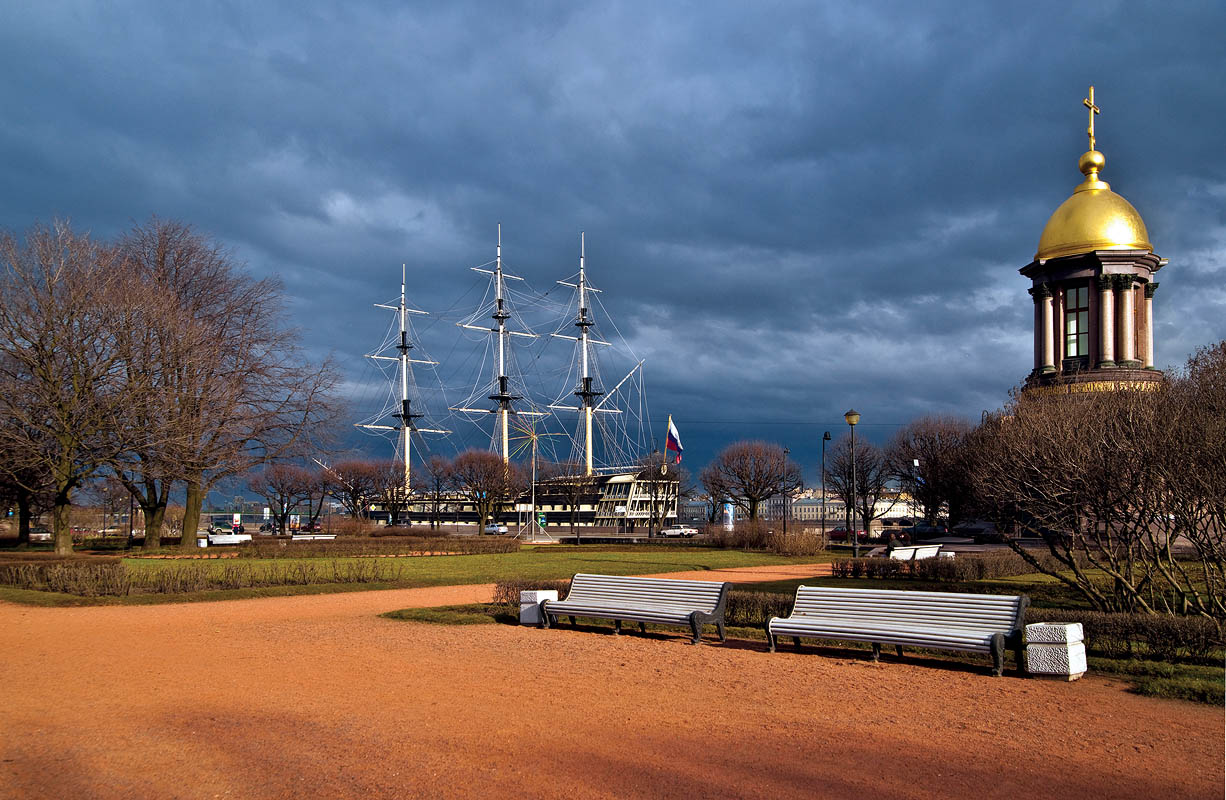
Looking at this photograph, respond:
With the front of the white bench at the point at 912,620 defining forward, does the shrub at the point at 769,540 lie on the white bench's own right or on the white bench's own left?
on the white bench's own right

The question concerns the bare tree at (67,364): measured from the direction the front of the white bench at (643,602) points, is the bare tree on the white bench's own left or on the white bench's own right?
on the white bench's own right

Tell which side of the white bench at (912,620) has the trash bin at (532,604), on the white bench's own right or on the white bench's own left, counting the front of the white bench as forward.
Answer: on the white bench's own right

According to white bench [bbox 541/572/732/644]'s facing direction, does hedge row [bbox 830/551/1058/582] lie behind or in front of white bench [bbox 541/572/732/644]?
behind

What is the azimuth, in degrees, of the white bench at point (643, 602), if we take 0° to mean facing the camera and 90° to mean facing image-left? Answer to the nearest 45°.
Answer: approximately 45°

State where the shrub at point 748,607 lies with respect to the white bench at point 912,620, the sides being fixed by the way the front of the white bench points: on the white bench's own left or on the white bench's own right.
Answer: on the white bench's own right

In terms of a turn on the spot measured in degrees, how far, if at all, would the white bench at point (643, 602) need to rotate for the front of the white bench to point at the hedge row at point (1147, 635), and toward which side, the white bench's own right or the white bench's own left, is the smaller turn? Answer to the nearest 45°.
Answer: approximately 90° to the white bench's own left

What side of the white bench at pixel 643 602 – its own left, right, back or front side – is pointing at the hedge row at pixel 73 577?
right

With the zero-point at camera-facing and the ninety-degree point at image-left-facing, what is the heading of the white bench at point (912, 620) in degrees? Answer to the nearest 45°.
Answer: approximately 45°

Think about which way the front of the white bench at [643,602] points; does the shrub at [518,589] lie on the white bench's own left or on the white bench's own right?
on the white bench's own right

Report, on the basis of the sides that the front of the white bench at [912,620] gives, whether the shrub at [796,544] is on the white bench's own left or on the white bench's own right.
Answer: on the white bench's own right
